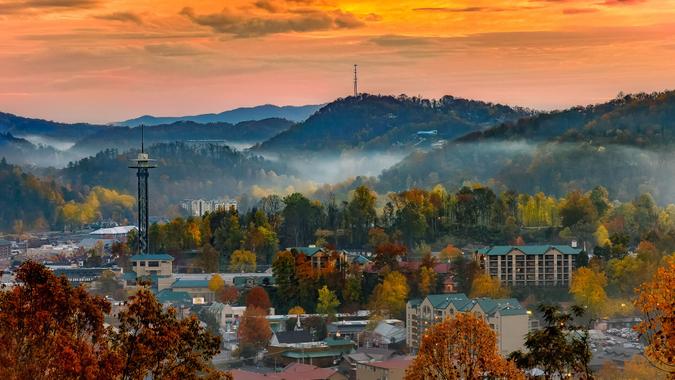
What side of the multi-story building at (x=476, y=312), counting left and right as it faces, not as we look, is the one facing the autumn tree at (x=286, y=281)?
right

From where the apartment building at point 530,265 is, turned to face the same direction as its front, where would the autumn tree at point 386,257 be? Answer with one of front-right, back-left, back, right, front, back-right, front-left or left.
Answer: right

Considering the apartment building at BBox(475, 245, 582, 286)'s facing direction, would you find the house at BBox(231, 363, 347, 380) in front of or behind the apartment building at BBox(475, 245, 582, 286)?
in front

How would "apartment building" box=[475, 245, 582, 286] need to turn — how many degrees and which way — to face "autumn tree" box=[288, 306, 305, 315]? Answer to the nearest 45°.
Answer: approximately 90° to its right

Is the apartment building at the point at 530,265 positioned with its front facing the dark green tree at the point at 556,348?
yes

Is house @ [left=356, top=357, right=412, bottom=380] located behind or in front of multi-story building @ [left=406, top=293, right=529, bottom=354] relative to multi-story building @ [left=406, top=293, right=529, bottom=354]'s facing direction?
in front

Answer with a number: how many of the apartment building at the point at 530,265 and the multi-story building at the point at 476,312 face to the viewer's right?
0

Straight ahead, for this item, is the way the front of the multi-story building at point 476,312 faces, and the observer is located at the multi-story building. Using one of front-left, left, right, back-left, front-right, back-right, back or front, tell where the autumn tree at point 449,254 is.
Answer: back-right

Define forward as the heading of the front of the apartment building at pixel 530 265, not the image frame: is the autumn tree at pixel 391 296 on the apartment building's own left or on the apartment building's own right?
on the apartment building's own right

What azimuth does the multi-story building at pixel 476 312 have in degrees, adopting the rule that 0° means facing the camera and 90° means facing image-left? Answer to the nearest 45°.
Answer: approximately 45°

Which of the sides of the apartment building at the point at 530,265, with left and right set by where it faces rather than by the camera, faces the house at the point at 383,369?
front

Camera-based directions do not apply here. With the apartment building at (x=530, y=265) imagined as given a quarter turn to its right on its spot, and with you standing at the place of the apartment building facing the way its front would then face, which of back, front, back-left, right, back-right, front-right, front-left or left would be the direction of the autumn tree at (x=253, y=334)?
front-left

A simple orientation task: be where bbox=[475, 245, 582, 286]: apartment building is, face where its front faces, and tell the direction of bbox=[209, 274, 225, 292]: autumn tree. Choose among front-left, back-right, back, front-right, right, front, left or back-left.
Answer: right

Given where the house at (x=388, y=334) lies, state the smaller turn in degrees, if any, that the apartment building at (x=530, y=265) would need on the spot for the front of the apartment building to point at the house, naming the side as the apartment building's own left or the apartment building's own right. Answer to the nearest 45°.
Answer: approximately 45° to the apartment building's own right

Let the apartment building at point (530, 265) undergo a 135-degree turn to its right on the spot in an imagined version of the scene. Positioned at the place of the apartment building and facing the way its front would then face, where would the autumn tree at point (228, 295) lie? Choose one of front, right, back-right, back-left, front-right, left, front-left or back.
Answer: front-left
